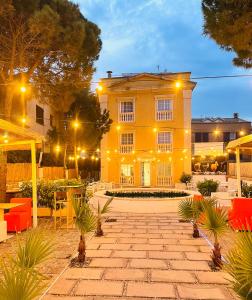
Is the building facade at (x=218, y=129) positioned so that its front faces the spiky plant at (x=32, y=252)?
yes

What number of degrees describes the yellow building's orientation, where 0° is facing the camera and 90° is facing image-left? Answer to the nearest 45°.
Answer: approximately 0°

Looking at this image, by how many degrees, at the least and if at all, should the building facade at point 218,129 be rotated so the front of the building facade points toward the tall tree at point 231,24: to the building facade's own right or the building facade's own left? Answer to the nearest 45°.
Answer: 0° — it already faces it

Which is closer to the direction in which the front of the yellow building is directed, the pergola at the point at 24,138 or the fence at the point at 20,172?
the pergola

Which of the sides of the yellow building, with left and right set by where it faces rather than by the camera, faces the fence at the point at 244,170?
left

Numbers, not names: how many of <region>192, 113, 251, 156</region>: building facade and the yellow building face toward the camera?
2

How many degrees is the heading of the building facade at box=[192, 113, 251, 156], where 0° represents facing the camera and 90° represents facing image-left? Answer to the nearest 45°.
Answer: approximately 0°

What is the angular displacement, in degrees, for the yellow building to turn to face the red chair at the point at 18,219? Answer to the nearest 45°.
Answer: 0° — it already faces it

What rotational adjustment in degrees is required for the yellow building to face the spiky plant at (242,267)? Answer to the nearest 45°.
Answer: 0° — it already faces it
